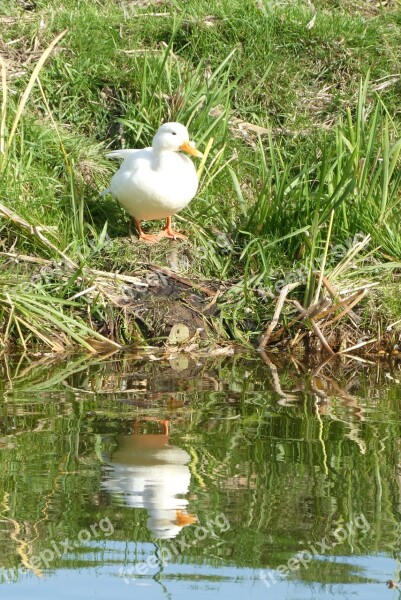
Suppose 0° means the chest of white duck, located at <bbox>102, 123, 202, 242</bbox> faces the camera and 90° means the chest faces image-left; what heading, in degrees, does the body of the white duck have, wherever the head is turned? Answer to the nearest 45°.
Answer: approximately 315°
